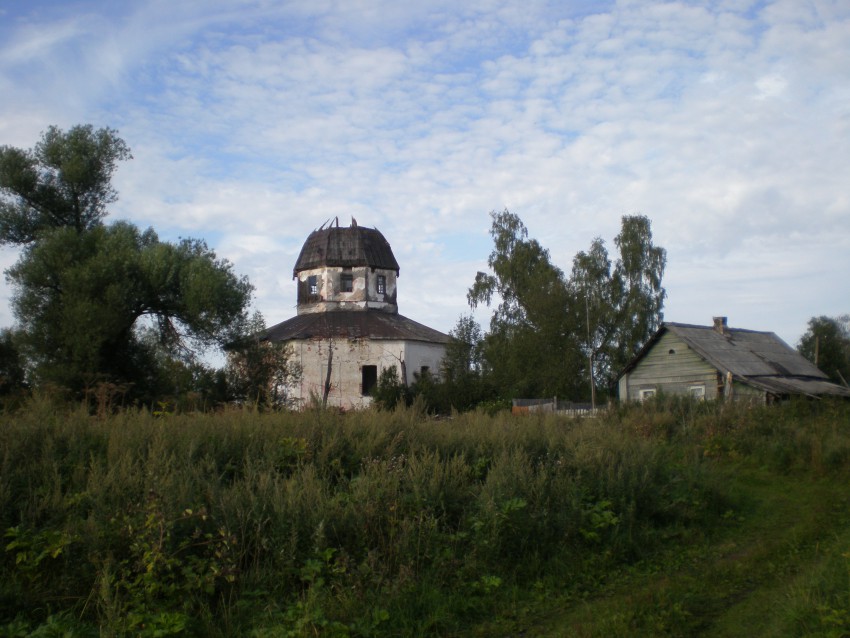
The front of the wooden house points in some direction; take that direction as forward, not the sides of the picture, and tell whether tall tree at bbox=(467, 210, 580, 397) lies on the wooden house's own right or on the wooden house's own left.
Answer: on the wooden house's own right

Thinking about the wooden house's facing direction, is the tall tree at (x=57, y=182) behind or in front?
in front

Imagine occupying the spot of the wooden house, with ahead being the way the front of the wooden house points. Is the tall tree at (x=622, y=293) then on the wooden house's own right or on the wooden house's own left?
on the wooden house's own right

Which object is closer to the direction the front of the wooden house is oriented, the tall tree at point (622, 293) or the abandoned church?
the abandoned church

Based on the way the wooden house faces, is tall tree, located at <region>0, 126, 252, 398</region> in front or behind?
in front

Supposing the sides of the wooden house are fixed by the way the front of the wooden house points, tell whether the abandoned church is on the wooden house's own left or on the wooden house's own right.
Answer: on the wooden house's own right

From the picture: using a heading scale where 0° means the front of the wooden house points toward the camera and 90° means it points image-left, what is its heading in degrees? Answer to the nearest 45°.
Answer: approximately 45°
